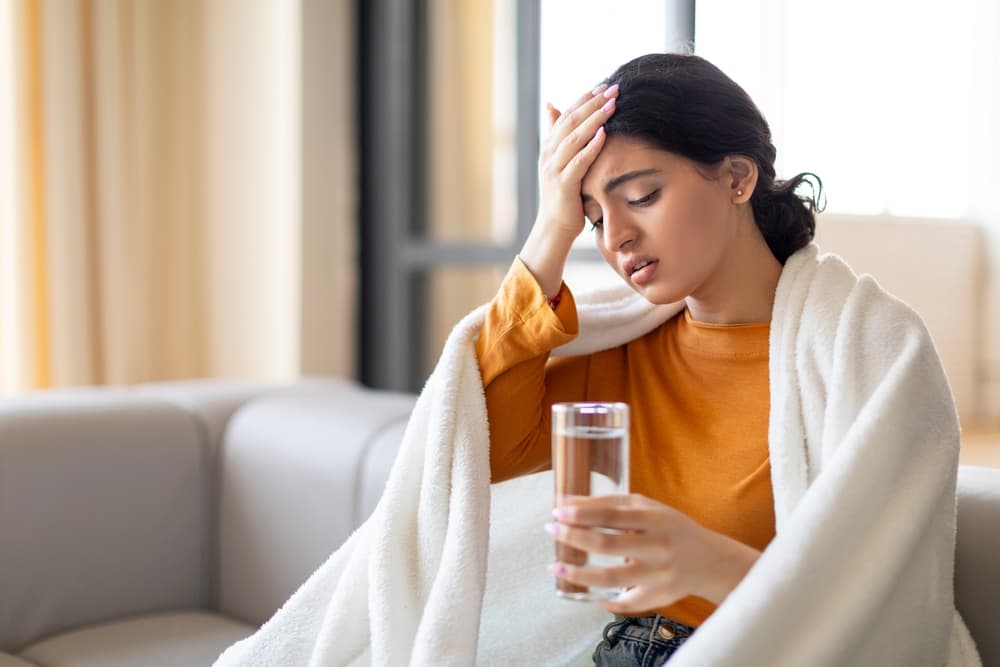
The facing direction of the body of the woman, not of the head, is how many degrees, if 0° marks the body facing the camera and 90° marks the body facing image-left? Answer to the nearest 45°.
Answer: approximately 45°

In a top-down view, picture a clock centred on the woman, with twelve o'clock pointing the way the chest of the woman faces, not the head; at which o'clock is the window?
The window is roughly at 5 o'clock from the woman.
